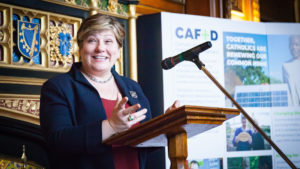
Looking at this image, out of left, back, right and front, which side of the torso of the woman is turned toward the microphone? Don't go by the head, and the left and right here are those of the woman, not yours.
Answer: left

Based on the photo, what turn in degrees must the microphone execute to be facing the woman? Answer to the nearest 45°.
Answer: approximately 45° to its left

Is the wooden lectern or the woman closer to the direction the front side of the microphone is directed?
the woman

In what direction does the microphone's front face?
to the viewer's left
